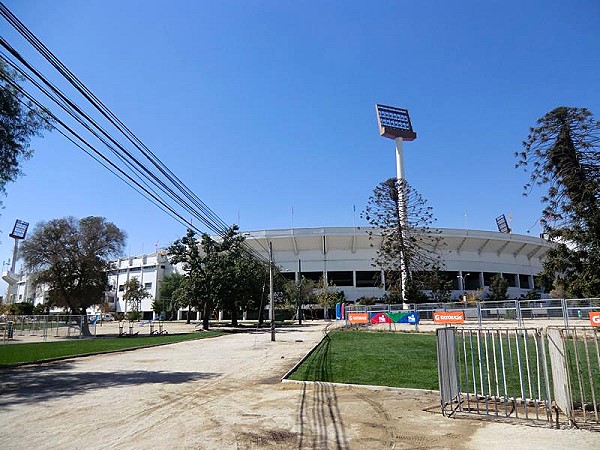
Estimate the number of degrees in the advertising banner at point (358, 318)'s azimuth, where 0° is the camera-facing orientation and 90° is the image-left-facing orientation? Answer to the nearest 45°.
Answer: approximately 0°

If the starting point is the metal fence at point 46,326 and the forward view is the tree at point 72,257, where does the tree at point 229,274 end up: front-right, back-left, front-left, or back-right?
front-right

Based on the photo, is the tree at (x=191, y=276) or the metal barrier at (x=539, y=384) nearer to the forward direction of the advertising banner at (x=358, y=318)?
the metal barrier

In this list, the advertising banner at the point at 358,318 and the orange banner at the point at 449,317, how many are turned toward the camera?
2

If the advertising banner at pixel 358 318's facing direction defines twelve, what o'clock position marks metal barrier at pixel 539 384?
The metal barrier is roughly at 12 o'clock from the advertising banner.

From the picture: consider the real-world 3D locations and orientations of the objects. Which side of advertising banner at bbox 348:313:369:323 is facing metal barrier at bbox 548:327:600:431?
front

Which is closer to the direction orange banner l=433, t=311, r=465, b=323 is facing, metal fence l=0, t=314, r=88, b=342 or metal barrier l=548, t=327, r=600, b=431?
the metal barrier

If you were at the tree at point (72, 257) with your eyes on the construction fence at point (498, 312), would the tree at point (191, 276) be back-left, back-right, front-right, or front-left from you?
front-left

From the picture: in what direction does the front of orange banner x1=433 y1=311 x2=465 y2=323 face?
toward the camera

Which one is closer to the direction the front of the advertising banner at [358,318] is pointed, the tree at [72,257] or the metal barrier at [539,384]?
the metal barrier

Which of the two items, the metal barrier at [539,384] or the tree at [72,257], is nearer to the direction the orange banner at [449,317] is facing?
the metal barrier

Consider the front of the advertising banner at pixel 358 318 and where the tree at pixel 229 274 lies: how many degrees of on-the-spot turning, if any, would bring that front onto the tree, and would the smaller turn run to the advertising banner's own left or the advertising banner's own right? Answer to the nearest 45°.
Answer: approximately 135° to the advertising banner's own right

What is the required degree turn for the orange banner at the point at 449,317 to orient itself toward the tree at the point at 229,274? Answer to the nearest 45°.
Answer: approximately 90° to its right

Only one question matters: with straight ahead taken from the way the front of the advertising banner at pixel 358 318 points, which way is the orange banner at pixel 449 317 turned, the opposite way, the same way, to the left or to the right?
the same way

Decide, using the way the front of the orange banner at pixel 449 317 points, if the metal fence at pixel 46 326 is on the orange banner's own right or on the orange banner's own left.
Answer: on the orange banner's own right

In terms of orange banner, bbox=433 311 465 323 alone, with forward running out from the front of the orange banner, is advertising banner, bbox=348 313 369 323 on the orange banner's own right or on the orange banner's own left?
on the orange banner's own right

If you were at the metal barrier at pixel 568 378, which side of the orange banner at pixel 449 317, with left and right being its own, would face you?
front
